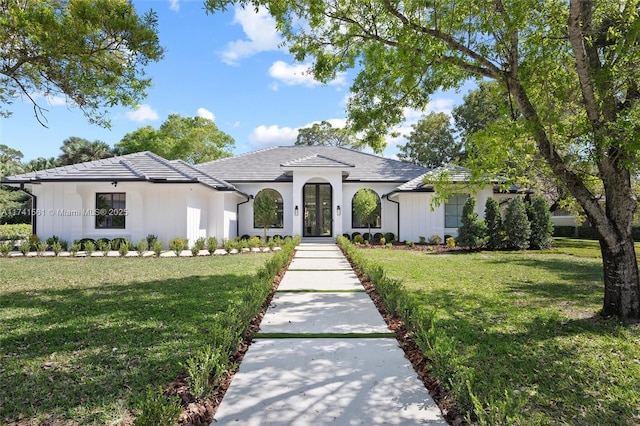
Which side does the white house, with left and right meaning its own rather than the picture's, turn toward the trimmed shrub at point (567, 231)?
left

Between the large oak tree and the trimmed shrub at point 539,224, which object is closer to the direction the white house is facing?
the large oak tree

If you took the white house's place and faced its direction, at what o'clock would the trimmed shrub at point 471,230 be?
The trimmed shrub is roughly at 10 o'clock from the white house.

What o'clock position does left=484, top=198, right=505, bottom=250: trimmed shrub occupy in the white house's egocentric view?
The trimmed shrub is roughly at 10 o'clock from the white house.

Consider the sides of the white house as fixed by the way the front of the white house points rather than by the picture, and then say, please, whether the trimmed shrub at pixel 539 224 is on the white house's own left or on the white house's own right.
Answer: on the white house's own left

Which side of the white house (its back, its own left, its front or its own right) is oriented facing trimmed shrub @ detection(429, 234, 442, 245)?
left

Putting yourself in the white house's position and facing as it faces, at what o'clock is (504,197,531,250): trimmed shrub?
The trimmed shrub is roughly at 10 o'clock from the white house.

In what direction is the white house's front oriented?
toward the camera

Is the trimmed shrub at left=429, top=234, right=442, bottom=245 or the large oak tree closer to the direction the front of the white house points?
the large oak tree
